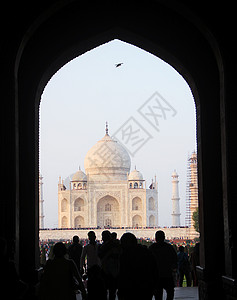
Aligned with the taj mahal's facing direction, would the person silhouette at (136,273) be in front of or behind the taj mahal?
in front

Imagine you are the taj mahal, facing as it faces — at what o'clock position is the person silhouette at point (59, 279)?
The person silhouette is roughly at 12 o'clock from the taj mahal.

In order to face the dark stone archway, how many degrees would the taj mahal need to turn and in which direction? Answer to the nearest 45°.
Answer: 0° — it already faces it

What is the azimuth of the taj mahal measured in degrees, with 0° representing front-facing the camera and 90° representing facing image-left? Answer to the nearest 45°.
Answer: approximately 0°
